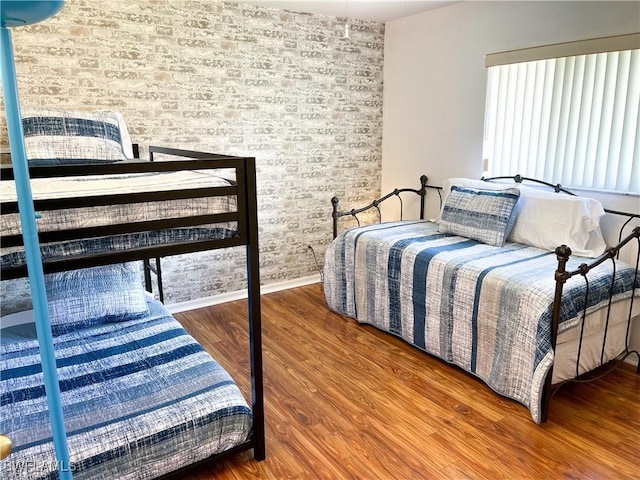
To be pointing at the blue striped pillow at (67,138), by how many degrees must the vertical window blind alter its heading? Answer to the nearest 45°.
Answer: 0° — it already faces it

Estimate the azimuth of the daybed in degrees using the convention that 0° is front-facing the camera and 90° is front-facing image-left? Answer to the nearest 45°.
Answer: approximately 45°

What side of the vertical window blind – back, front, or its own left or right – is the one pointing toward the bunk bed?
front

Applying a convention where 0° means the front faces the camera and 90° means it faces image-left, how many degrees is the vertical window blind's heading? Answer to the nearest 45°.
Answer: approximately 45°

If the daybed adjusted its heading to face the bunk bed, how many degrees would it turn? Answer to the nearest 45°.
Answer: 0° — it already faces it

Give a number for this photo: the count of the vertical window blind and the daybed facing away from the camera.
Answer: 0

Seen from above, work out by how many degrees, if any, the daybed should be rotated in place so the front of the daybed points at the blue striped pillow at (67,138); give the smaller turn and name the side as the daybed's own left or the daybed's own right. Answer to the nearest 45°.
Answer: approximately 45° to the daybed's own right

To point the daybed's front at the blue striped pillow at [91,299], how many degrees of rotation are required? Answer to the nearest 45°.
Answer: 0° — it already faces it
